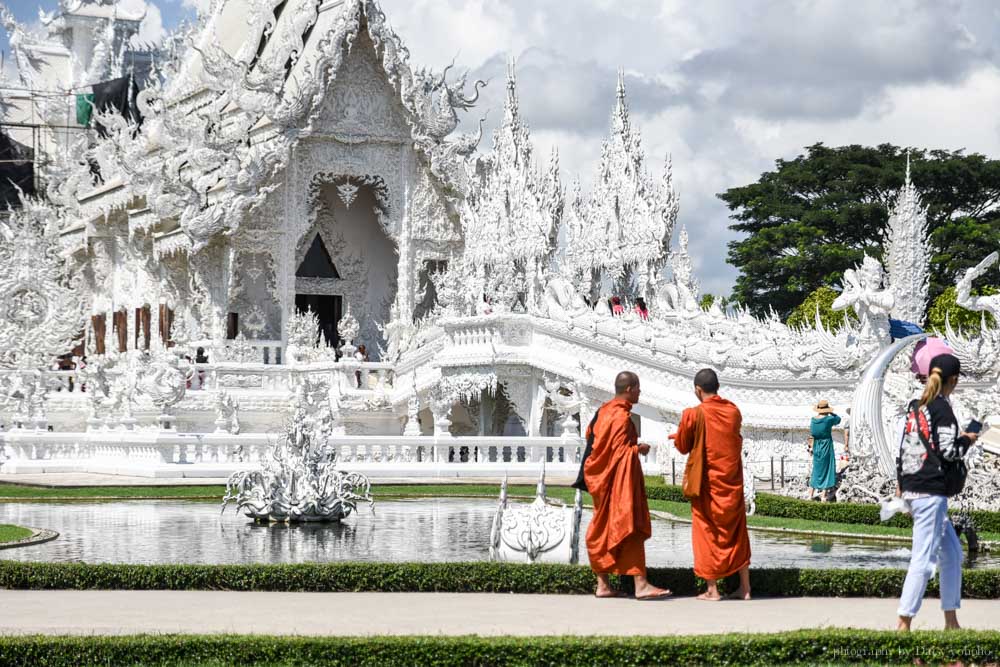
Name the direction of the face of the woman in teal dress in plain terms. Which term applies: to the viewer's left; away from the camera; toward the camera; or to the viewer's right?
away from the camera

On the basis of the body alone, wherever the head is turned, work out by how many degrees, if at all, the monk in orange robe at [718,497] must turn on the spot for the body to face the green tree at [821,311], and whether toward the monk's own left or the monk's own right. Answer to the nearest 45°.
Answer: approximately 45° to the monk's own right

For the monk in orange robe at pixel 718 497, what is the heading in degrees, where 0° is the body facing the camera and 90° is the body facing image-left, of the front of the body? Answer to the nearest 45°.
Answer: approximately 135°

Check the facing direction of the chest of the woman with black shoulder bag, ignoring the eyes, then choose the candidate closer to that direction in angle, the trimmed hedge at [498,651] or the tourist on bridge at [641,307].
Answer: the tourist on bridge

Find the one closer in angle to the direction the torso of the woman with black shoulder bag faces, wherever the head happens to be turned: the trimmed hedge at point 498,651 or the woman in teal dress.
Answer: the woman in teal dress

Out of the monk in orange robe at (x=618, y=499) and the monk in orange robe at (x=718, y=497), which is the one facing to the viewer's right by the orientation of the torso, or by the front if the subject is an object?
the monk in orange robe at (x=618, y=499)

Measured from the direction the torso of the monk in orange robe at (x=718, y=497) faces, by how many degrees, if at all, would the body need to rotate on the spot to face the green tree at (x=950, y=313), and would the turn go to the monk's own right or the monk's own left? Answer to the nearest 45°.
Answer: approximately 45° to the monk's own right

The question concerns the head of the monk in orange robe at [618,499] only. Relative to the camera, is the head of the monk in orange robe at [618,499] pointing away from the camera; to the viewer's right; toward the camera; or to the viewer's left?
to the viewer's right

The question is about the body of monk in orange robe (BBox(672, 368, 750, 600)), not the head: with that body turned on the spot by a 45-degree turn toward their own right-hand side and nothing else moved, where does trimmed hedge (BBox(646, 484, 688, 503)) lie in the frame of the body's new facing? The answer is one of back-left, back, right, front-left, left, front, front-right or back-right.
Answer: front

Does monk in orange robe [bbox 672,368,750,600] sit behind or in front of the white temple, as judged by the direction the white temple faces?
in front

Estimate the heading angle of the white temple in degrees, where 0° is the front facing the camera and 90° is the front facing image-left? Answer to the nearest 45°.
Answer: approximately 315°

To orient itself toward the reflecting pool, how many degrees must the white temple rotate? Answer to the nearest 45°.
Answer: approximately 45° to its right

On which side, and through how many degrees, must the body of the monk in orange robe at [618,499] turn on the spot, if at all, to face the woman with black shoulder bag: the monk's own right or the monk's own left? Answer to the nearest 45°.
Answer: approximately 45° to the monk's own right

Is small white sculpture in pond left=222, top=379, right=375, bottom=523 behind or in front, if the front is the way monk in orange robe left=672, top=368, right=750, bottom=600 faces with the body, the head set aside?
in front

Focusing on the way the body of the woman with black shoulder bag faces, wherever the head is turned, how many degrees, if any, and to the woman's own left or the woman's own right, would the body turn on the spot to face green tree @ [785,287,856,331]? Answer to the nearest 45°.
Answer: approximately 45° to the woman's own left

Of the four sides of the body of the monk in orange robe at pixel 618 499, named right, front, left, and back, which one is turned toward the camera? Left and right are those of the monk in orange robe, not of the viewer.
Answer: right

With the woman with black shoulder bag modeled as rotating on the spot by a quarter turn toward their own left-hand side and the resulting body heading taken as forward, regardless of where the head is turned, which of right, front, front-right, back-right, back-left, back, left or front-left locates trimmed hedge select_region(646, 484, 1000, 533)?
front-right

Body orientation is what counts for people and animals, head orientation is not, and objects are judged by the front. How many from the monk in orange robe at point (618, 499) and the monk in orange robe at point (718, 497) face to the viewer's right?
1
